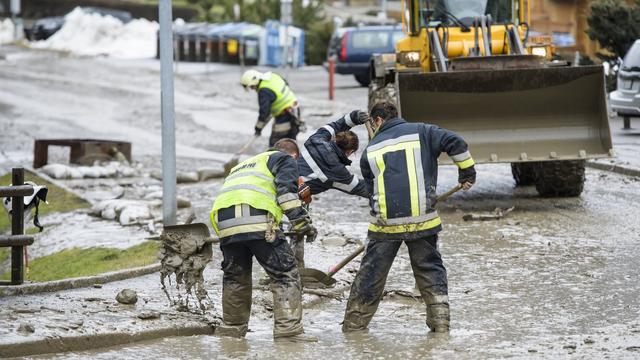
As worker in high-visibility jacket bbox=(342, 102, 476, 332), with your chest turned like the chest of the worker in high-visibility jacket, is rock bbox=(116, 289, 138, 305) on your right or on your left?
on your left

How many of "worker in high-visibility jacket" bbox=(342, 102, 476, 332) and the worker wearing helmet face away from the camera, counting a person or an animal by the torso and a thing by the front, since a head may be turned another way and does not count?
1

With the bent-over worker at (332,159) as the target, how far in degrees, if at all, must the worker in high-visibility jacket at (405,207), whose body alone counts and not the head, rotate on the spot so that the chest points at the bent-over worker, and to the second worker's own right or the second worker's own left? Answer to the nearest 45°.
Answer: approximately 45° to the second worker's own left

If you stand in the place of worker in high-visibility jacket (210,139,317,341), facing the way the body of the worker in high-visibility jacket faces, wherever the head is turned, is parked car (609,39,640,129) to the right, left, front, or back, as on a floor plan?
front

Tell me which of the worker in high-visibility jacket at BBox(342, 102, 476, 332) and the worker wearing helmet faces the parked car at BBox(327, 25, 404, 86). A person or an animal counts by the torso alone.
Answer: the worker in high-visibility jacket

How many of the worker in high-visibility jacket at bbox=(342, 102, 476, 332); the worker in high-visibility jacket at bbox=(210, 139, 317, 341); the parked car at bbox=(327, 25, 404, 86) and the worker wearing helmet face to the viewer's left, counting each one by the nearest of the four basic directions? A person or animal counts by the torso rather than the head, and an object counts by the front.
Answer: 1

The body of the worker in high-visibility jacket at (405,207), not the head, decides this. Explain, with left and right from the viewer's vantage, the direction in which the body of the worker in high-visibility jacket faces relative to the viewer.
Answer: facing away from the viewer

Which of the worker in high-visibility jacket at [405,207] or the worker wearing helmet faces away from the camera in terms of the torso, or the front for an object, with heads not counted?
the worker in high-visibility jacket

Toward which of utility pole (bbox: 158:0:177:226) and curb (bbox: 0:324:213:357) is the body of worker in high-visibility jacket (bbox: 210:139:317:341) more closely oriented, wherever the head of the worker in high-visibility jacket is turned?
the utility pole

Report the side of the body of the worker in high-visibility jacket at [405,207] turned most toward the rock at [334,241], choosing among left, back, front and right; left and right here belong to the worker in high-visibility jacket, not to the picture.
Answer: front

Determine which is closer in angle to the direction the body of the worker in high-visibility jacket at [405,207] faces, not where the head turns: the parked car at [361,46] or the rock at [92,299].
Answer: the parked car
